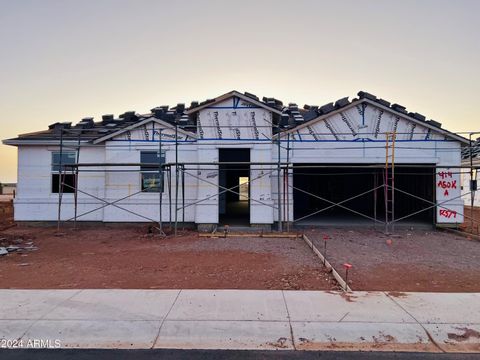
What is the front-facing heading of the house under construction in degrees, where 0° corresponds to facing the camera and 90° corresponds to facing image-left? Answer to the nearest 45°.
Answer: approximately 0°

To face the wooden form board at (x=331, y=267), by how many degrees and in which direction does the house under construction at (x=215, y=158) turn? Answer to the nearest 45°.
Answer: approximately 45° to its left
